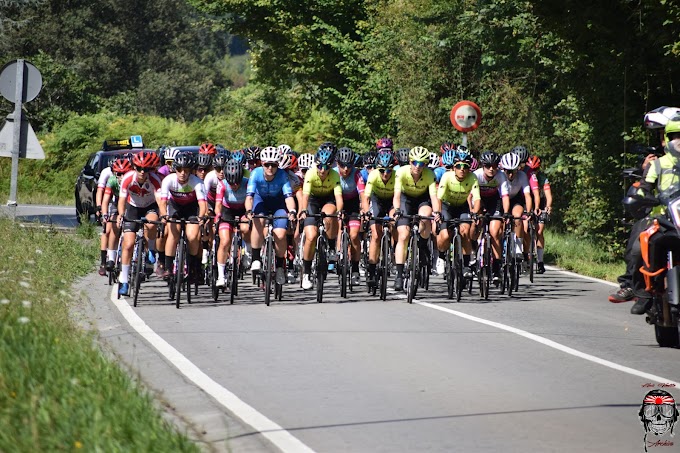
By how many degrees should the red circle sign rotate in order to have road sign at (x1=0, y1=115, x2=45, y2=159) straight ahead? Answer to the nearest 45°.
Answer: approximately 45° to its right

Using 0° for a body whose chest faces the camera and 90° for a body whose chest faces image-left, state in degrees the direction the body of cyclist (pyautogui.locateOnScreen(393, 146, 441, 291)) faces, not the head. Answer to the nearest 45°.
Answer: approximately 0°

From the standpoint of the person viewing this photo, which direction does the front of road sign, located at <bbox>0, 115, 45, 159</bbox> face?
facing away from the viewer
